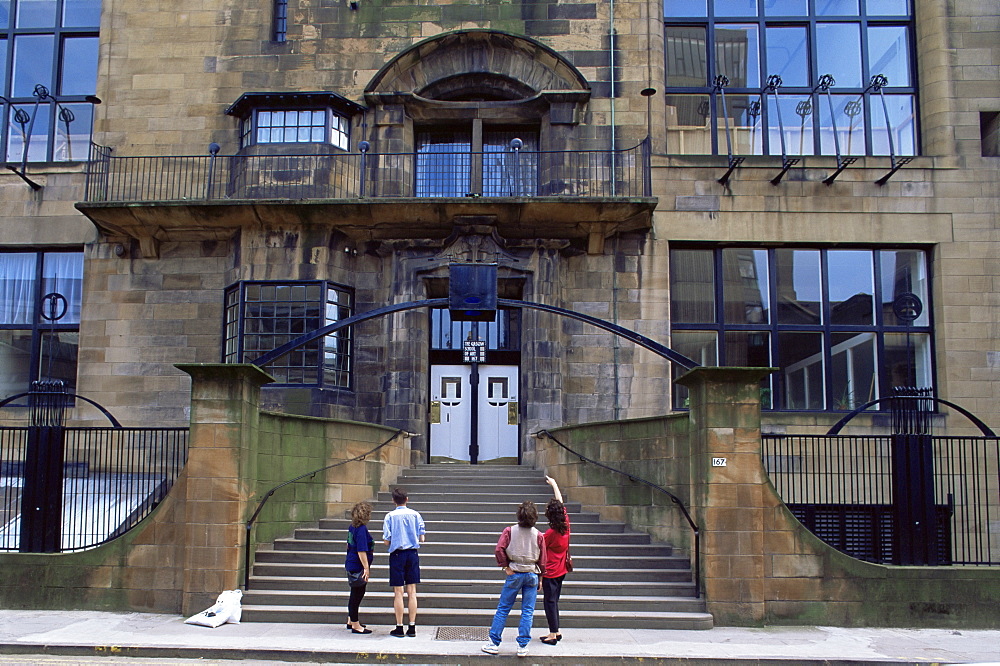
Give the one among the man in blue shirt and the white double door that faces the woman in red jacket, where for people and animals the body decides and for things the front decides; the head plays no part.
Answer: the white double door

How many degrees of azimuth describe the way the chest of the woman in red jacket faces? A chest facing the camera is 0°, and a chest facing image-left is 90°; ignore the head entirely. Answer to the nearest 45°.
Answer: approximately 135°

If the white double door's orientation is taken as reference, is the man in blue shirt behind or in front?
in front

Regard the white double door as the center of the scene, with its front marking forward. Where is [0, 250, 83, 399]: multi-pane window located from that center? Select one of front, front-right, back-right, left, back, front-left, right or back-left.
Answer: right

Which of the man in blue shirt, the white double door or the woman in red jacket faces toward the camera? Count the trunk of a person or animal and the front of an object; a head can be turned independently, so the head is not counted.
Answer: the white double door

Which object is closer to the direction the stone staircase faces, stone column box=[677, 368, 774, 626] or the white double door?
the stone column

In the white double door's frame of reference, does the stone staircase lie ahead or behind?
ahead

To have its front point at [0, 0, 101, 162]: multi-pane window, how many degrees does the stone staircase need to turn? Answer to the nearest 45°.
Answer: approximately 135° to its right

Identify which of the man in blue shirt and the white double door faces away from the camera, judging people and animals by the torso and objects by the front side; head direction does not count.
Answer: the man in blue shirt

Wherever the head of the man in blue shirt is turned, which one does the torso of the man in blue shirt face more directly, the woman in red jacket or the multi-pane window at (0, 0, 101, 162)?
the multi-pane window

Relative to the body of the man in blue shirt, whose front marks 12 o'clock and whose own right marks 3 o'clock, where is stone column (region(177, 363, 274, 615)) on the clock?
The stone column is roughly at 10 o'clock from the man in blue shirt.

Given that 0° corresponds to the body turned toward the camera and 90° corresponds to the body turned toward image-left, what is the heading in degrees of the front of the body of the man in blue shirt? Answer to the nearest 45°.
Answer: approximately 180°

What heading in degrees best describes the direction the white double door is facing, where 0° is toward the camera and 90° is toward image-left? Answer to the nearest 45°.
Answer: approximately 0°
